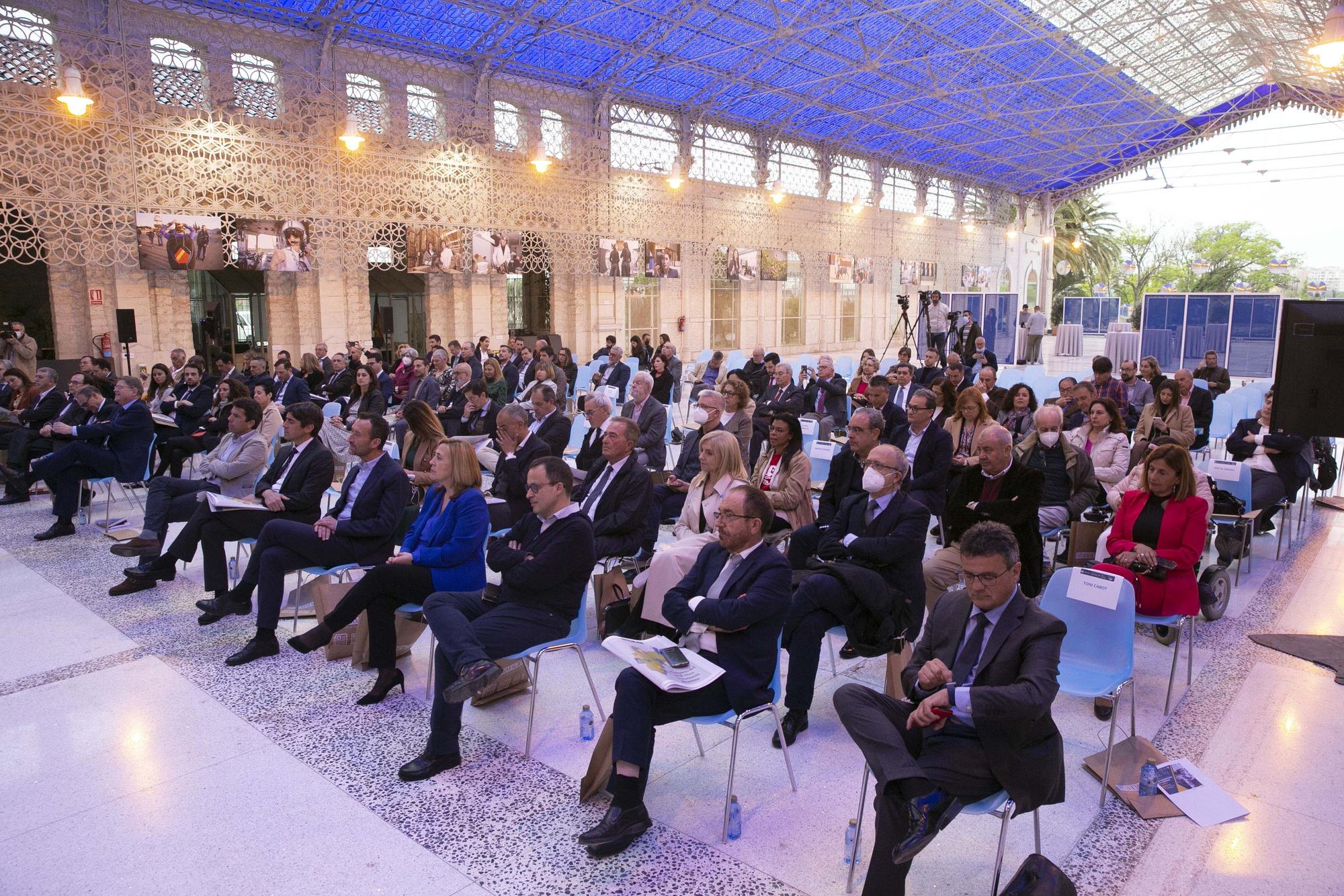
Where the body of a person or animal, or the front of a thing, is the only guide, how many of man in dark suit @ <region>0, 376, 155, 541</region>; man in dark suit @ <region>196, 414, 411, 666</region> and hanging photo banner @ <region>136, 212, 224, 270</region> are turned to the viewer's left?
2

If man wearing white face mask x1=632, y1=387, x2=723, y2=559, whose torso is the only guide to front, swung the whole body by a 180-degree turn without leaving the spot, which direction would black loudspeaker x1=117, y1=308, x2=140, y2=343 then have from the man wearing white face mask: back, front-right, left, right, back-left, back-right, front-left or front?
left

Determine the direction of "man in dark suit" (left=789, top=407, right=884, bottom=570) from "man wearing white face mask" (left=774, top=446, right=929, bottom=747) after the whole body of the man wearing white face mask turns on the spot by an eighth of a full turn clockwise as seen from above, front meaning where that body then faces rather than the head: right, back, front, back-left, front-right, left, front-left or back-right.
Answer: right

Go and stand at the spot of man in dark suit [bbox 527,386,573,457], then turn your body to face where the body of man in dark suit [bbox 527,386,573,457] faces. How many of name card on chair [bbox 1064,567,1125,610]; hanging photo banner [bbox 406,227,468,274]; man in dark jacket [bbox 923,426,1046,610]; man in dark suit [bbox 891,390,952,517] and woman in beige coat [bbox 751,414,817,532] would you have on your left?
4

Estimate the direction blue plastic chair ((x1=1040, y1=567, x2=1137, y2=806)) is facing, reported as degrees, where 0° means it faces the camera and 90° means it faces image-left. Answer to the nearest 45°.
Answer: approximately 45°

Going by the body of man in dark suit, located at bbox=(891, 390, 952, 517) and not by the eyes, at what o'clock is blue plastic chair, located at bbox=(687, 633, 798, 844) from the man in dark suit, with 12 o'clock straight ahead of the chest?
The blue plastic chair is roughly at 11 o'clock from the man in dark suit.

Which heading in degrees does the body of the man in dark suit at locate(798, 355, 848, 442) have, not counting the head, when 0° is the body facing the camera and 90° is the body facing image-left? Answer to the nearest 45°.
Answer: approximately 45°

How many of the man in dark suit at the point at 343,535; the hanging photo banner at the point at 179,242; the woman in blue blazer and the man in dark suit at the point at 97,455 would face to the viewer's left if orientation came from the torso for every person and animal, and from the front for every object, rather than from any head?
3

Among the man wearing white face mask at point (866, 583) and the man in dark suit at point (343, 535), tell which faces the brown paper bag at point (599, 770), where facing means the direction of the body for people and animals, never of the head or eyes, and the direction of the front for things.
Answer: the man wearing white face mask

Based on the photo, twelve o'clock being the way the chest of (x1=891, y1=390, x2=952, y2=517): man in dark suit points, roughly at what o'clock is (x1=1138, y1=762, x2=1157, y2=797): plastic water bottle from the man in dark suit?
The plastic water bottle is roughly at 10 o'clock from the man in dark suit.

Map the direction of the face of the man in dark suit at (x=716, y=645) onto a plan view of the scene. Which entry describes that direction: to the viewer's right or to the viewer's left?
to the viewer's left

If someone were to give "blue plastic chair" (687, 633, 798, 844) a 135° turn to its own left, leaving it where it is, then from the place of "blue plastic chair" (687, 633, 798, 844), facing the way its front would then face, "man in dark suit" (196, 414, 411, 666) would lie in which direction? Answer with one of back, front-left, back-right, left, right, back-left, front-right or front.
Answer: back-left

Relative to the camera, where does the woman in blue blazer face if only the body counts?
to the viewer's left

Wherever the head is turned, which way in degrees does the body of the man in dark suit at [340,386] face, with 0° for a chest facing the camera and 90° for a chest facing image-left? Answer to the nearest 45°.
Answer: approximately 45°

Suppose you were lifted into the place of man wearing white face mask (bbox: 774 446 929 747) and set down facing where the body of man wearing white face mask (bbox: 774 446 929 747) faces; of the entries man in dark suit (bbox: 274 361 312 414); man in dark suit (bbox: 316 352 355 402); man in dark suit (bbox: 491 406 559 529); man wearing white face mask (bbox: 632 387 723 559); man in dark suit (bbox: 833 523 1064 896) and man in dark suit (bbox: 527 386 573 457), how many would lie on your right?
5

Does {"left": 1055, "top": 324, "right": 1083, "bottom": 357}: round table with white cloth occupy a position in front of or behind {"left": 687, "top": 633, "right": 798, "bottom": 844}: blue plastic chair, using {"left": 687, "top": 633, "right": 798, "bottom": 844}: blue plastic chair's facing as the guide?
behind

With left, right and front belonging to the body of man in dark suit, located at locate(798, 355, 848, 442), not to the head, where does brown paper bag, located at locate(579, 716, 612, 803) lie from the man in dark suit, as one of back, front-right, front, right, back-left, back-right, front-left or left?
front-left

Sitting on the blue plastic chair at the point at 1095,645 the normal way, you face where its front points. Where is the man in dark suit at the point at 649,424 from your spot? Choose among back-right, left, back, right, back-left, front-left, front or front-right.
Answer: right

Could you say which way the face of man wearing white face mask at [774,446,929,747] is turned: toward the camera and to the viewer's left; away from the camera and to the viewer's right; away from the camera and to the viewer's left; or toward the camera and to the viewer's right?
toward the camera and to the viewer's left
